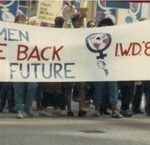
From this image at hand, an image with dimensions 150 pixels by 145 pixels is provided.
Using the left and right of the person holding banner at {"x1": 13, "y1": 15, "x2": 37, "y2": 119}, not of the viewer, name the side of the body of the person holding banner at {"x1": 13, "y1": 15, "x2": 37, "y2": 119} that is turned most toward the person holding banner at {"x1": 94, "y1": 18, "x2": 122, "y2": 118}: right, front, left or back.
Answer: left

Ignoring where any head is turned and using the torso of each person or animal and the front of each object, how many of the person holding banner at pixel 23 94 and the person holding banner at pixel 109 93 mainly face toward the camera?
2

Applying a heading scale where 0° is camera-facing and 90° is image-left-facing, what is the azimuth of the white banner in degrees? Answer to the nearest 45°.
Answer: approximately 0°

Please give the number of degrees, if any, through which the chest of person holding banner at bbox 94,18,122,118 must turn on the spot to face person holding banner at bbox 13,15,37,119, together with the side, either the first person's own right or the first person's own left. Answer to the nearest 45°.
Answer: approximately 90° to the first person's own right

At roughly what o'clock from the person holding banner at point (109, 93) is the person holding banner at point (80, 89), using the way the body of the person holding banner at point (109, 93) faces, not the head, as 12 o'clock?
the person holding banner at point (80, 89) is roughly at 3 o'clock from the person holding banner at point (109, 93).

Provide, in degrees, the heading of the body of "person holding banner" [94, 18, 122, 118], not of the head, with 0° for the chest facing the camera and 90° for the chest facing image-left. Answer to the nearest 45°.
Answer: approximately 0°
